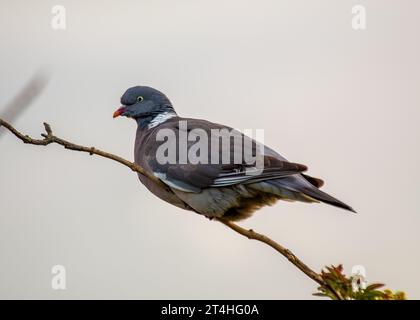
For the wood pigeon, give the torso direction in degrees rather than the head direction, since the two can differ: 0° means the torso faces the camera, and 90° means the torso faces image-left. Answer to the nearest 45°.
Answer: approximately 90°
